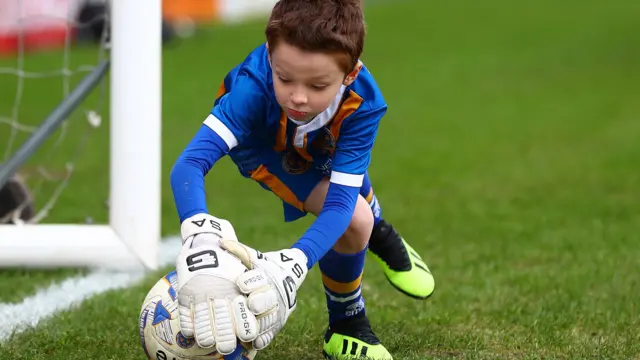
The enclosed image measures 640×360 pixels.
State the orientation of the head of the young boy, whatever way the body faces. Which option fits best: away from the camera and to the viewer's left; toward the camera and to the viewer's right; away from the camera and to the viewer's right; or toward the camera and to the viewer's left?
toward the camera and to the viewer's left

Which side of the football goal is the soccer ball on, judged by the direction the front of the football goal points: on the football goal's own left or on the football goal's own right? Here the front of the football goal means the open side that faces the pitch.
on the football goal's own right

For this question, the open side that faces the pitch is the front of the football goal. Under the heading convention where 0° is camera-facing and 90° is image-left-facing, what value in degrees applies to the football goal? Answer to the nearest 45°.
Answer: approximately 270°
